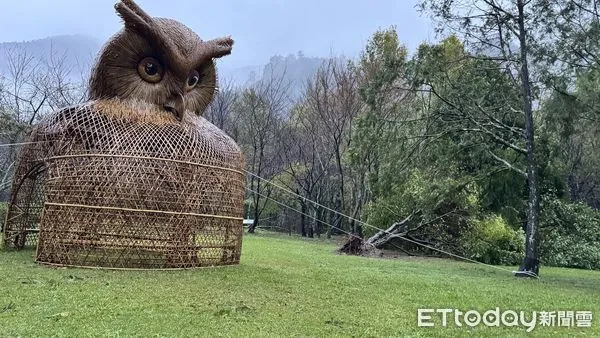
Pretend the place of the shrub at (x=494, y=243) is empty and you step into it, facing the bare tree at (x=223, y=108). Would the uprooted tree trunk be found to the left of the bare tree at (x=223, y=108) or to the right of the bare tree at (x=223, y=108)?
left

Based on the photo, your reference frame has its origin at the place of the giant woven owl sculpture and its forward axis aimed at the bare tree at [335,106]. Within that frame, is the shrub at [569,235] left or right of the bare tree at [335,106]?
right

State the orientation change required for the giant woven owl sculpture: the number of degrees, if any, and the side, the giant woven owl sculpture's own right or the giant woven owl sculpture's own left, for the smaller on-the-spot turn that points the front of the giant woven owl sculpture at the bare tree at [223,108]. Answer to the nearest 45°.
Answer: approximately 135° to the giant woven owl sculpture's own left

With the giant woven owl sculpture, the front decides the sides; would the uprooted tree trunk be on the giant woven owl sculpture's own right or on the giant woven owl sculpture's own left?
on the giant woven owl sculpture's own left

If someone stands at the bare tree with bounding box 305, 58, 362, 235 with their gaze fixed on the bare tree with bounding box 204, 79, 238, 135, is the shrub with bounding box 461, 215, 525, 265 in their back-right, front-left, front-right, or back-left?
back-left
